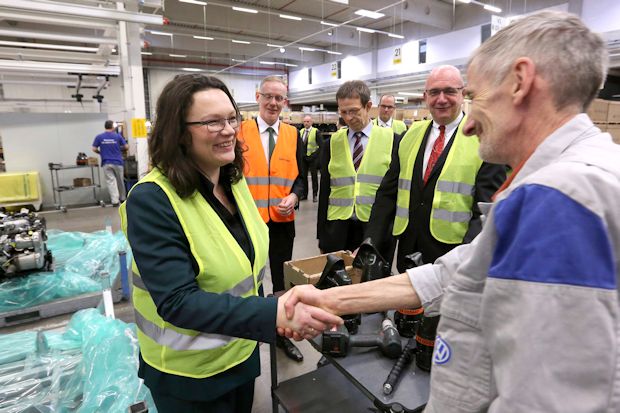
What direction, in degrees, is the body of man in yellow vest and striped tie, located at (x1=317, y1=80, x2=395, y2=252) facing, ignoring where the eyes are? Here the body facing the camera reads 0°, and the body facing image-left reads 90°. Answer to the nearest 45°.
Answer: approximately 0°

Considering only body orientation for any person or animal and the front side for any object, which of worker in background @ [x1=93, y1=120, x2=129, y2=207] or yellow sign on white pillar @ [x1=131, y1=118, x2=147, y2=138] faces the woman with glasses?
the yellow sign on white pillar

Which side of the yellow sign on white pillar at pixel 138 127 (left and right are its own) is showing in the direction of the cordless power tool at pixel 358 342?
front

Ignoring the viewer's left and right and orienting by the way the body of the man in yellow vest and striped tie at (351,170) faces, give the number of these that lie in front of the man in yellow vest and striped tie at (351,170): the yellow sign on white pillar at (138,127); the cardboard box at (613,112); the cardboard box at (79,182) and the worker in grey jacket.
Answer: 1

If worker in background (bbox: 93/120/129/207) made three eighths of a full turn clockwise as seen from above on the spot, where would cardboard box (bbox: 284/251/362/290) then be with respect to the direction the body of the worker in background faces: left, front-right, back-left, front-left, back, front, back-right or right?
front-right

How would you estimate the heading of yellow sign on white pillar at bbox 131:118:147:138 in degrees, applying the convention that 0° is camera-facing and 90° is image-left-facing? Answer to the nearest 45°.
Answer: approximately 0°

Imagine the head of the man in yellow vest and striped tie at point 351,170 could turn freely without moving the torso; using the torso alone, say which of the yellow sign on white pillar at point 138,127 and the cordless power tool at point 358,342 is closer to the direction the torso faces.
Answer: the cordless power tool

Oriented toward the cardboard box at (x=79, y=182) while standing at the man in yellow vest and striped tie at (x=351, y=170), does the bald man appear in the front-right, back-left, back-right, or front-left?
back-left

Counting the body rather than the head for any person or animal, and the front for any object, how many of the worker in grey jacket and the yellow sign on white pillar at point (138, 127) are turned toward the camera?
1

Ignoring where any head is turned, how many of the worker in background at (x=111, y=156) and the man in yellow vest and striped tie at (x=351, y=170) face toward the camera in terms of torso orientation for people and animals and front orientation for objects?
1

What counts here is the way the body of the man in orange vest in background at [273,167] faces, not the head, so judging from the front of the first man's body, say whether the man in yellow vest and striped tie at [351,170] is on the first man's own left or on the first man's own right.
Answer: on the first man's own left

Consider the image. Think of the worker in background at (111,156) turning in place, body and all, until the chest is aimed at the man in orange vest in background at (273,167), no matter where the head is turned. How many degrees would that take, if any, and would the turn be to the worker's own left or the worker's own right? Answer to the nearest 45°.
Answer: approximately 180°

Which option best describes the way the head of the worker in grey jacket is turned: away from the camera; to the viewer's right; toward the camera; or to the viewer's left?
to the viewer's left

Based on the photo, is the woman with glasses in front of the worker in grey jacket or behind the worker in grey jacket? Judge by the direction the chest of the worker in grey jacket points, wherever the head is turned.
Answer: in front
